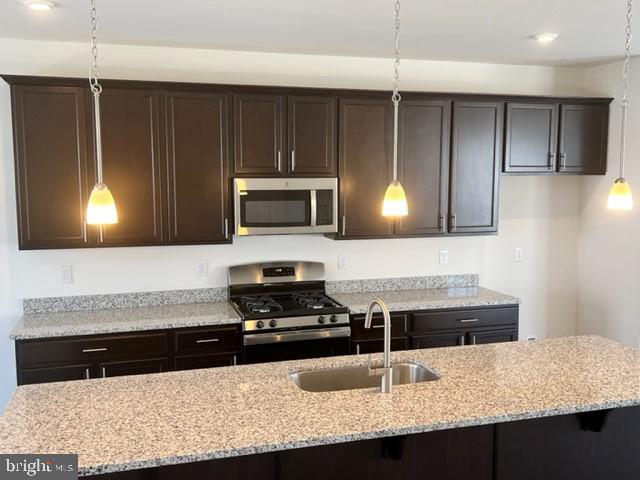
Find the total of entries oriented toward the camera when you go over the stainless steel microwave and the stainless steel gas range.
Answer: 2

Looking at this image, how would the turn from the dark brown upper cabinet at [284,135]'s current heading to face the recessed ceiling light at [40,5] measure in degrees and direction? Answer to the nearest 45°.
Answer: approximately 45° to its right

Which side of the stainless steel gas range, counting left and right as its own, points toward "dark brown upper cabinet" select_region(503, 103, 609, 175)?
left

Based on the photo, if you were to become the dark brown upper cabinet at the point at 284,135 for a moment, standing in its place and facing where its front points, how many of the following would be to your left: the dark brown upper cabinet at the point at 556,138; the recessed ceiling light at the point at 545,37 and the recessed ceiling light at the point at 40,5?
2

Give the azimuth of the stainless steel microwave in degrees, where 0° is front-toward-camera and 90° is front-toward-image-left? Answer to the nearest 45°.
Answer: approximately 0°

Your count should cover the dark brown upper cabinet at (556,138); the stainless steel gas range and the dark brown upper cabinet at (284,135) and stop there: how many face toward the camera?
3

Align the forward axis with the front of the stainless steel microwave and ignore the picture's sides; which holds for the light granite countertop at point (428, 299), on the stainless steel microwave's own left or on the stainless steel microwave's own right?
on the stainless steel microwave's own left
